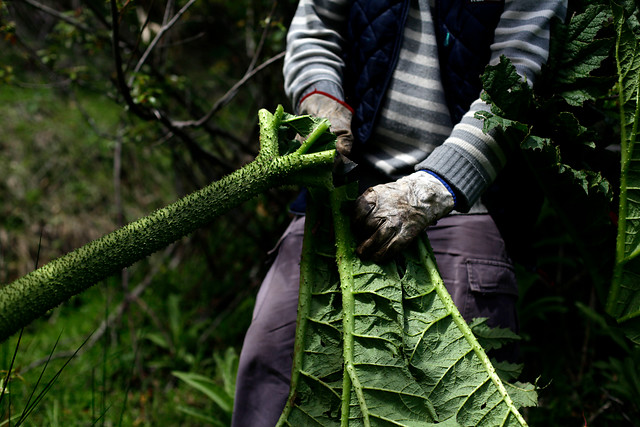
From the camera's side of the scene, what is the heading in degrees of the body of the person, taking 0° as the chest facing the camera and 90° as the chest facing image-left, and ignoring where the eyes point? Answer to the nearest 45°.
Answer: approximately 0°
